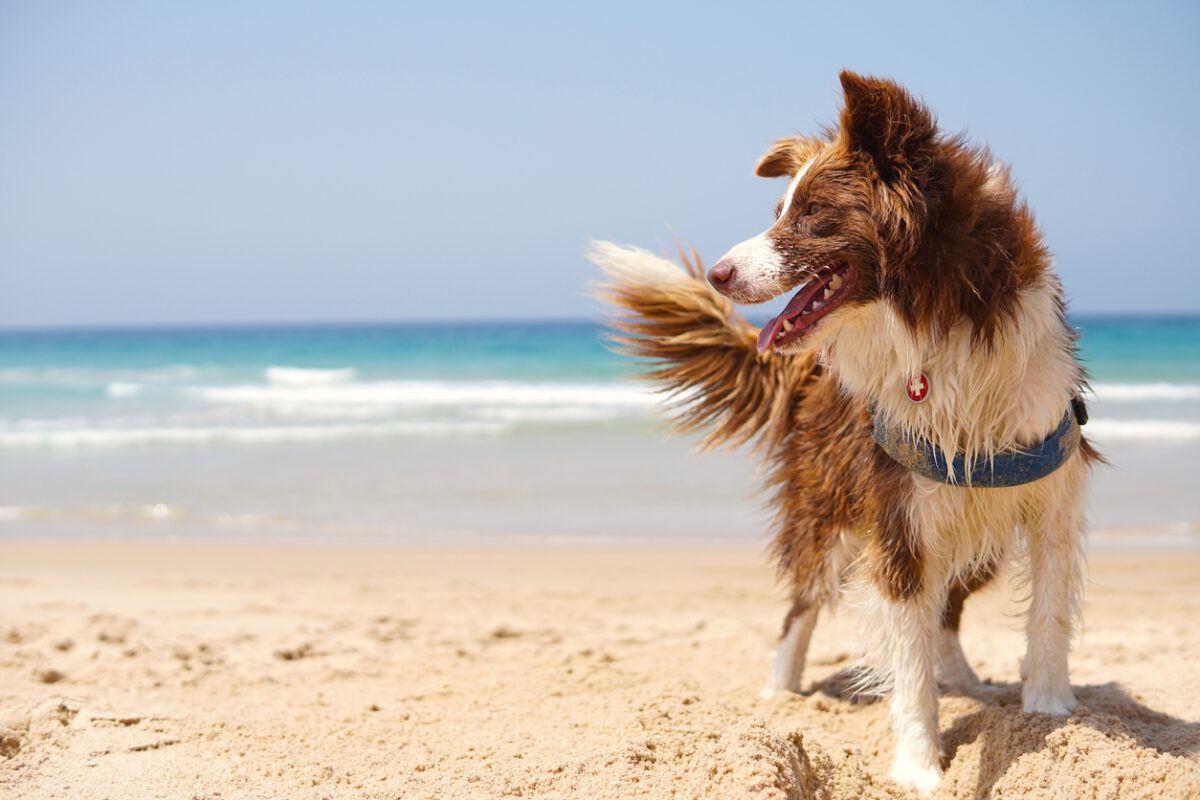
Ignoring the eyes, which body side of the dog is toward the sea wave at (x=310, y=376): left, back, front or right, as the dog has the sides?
back

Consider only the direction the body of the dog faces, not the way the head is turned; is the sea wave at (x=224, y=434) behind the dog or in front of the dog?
behind

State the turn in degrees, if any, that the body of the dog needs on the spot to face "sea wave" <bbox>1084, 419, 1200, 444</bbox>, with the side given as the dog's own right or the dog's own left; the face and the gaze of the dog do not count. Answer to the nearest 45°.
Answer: approximately 135° to the dog's own left

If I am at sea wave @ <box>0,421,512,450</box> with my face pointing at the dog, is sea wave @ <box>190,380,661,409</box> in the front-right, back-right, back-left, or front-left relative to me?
back-left

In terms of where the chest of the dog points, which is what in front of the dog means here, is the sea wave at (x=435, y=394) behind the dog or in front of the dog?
behind

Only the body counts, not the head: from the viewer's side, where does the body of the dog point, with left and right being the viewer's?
facing the viewer and to the right of the viewer

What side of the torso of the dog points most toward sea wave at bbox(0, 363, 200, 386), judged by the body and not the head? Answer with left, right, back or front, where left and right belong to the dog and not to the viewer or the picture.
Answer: back

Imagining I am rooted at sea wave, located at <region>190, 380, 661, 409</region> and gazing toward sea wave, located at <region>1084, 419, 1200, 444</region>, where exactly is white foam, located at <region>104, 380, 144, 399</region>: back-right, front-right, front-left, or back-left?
back-right

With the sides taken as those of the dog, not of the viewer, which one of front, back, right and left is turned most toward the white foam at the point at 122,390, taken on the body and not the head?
back

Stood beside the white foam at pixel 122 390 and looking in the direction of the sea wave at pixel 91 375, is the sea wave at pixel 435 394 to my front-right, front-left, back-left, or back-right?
back-right
